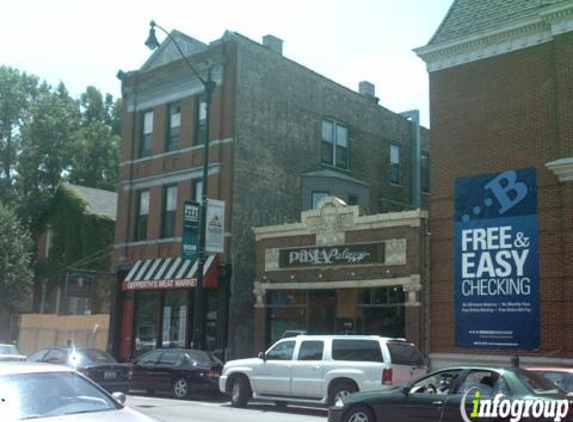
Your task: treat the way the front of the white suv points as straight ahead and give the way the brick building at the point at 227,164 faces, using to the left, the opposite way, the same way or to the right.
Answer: to the left

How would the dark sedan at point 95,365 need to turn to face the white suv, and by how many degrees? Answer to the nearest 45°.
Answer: approximately 180°

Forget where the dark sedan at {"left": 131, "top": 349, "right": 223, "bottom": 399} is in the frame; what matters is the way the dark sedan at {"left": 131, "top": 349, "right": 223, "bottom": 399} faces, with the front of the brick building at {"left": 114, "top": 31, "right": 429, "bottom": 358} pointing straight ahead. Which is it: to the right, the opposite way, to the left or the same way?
to the right

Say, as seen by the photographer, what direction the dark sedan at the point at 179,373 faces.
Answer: facing away from the viewer and to the left of the viewer

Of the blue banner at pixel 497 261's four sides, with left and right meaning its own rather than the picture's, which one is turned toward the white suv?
front

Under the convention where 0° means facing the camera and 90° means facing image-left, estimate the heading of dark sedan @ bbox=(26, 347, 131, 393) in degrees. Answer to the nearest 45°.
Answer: approximately 135°

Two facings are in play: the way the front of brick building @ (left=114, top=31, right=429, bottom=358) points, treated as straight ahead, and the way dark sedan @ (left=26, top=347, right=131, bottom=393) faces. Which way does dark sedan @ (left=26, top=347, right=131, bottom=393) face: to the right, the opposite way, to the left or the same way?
to the right

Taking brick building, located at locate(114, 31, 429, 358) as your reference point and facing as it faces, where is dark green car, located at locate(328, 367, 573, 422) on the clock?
The dark green car is roughly at 10 o'clock from the brick building.

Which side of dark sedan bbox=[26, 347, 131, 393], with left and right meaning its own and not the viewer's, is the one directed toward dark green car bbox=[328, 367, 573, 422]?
back
